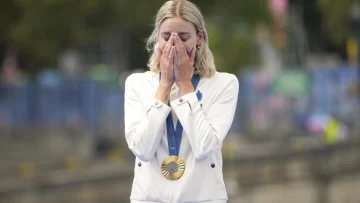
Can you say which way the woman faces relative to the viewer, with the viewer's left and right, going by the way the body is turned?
facing the viewer

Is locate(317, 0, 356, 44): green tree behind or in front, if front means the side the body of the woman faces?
behind

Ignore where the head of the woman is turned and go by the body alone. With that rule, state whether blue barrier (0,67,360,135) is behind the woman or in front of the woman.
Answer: behind

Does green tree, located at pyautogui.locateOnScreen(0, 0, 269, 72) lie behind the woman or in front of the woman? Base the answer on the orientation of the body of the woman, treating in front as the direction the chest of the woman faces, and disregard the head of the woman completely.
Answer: behind
